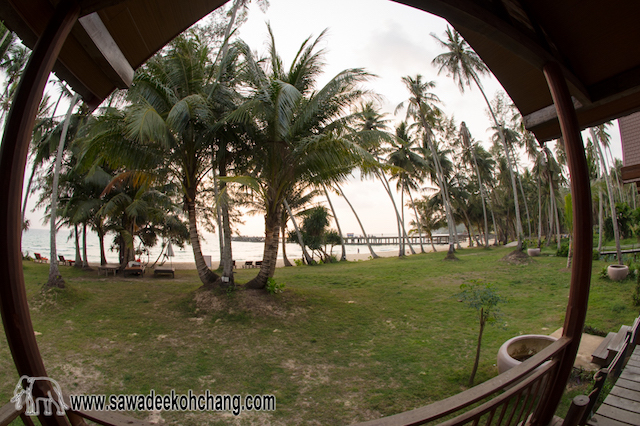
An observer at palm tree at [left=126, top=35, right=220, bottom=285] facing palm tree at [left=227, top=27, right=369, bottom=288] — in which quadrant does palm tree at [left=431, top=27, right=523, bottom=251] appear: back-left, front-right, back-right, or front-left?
front-left

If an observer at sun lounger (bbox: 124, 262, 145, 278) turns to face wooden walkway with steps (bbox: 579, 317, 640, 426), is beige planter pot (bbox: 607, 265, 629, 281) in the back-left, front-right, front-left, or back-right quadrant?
front-left

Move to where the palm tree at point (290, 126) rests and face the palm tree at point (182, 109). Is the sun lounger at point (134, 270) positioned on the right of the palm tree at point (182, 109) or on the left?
right
